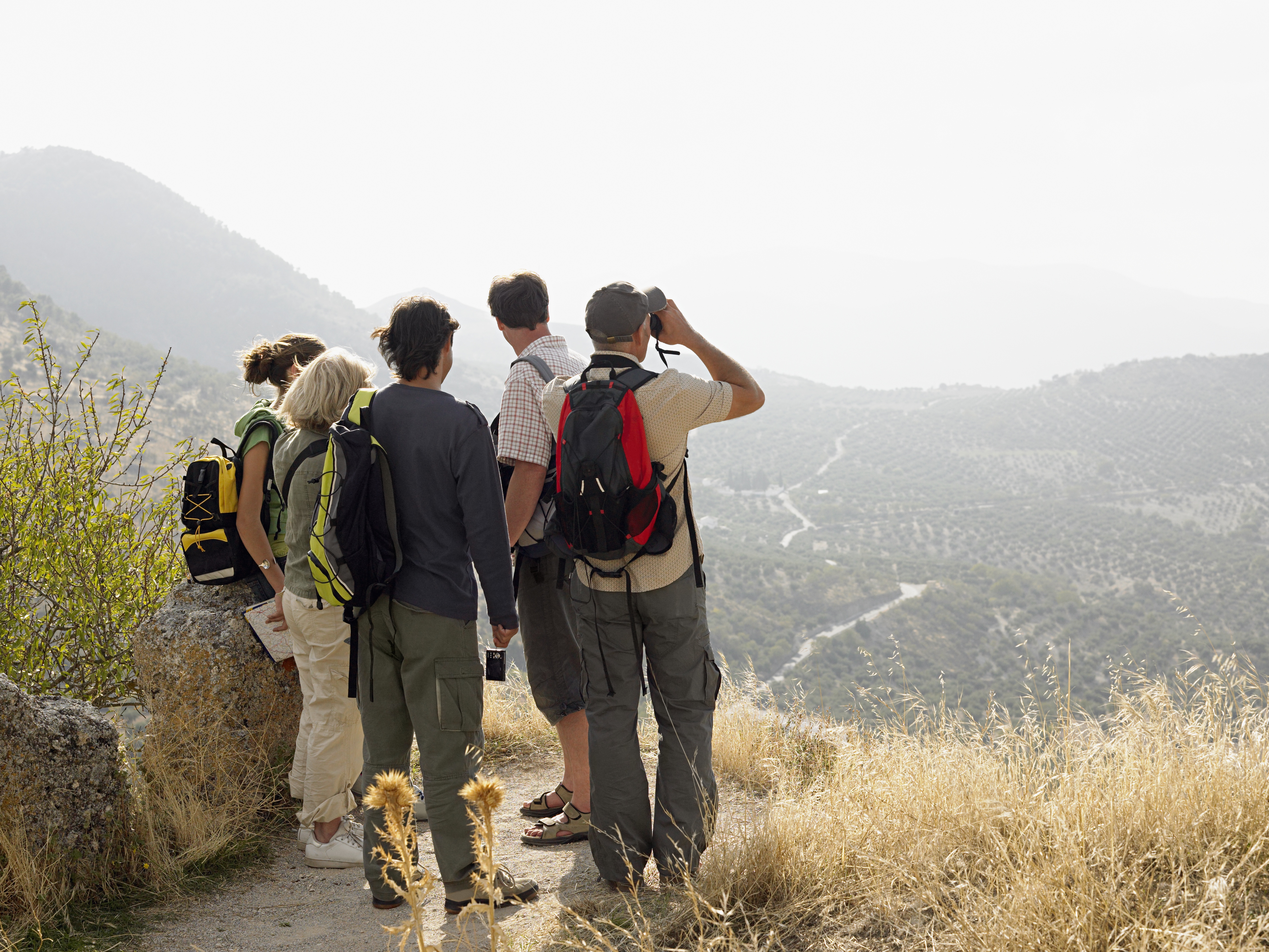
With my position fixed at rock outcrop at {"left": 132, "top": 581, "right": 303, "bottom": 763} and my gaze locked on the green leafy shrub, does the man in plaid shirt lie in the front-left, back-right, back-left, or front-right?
back-right

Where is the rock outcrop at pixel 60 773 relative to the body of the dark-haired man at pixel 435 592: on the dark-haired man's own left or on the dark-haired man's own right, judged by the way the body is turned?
on the dark-haired man's own left

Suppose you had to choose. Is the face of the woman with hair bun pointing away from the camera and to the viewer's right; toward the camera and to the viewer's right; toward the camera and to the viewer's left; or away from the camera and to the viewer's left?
away from the camera and to the viewer's right

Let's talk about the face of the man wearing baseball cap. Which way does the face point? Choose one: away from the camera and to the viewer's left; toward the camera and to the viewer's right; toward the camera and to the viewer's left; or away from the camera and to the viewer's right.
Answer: away from the camera and to the viewer's right

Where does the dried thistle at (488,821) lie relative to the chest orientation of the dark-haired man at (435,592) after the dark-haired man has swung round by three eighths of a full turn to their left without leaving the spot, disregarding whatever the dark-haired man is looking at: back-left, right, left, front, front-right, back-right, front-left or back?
left

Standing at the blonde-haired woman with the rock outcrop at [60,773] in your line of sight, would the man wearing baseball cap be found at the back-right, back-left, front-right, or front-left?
back-left

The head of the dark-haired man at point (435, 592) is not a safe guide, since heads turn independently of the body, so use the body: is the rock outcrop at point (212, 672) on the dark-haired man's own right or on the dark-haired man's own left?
on the dark-haired man's own left

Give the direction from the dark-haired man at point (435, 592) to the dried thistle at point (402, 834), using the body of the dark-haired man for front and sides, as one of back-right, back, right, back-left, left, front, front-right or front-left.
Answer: back-right

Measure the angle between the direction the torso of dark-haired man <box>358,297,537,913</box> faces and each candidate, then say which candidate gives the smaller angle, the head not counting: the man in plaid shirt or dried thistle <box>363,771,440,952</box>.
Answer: the man in plaid shirt

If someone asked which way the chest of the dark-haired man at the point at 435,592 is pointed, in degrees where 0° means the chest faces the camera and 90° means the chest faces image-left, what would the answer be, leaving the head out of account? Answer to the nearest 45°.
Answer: approximately 225°

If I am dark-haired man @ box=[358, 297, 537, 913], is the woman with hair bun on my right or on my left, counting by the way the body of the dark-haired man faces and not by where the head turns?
on my left

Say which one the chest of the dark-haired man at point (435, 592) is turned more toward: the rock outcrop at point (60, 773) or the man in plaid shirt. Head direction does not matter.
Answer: the man in plaid shirt

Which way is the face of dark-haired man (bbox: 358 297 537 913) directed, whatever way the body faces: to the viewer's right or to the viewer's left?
to the viewer's right

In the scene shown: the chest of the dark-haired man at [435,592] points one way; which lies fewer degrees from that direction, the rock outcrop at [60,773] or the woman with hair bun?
the woman with hair bun
